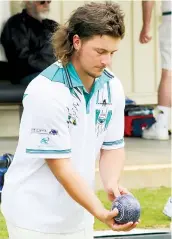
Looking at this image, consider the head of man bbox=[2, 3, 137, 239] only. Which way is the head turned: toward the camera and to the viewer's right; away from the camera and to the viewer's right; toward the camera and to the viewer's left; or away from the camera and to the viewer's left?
toward the camera and to the viewer's right

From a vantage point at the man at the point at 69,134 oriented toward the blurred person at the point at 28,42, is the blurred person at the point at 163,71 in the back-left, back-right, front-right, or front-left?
front-right

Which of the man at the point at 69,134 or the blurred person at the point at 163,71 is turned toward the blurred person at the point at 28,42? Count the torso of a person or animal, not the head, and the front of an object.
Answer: the blurred person at the point at 163,71

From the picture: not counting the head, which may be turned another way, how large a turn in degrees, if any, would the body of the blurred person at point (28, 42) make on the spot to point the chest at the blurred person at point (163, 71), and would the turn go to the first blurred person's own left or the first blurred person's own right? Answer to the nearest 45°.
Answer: approximately 45° to the first blurred person's own left

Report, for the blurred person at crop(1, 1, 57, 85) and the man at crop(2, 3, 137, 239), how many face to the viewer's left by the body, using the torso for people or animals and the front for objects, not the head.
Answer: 0

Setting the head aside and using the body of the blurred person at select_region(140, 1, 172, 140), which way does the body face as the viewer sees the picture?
to the viewer's left

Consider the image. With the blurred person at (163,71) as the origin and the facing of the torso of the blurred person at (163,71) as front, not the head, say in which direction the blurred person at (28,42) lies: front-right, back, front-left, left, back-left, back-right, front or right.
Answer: front
